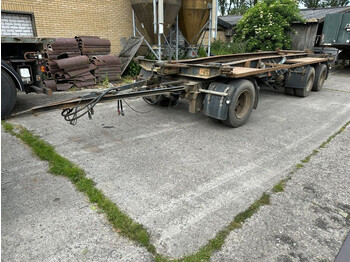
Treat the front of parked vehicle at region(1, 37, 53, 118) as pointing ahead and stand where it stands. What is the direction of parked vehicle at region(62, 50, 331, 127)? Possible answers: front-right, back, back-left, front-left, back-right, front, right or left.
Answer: back-left

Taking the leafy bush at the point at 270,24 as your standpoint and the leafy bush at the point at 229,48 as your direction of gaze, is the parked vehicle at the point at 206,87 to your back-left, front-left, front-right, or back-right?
front-left

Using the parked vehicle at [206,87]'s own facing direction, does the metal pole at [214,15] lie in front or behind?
behind

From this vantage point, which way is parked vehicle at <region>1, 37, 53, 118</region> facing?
to the viewer's left

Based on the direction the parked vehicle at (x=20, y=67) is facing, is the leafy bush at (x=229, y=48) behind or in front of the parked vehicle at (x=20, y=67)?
behind

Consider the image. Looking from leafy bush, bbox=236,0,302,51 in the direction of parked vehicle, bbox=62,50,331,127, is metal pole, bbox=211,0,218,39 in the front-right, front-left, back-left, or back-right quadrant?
front-right

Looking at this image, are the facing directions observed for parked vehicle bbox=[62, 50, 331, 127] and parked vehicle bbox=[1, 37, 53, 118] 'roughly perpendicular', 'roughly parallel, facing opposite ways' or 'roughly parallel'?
roughly parallel

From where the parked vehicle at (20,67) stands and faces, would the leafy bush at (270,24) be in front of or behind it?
behind

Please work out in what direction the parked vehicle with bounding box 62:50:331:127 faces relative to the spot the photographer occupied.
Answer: facing the viewer and to the left of the viewer

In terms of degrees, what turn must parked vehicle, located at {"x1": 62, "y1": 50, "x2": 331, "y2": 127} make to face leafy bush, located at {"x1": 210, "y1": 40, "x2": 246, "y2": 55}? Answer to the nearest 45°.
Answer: approximately 135° to its right

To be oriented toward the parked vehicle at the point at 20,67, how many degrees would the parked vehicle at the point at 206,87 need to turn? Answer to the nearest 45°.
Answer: approximately 45° to its right
